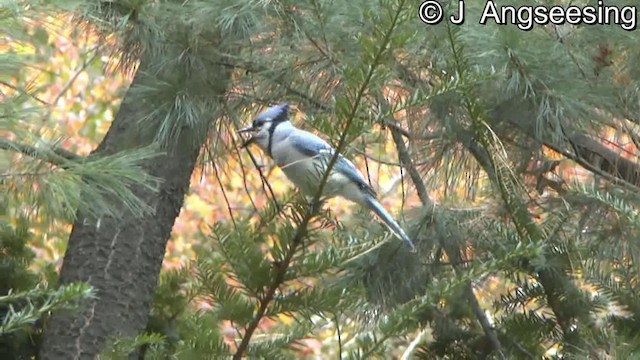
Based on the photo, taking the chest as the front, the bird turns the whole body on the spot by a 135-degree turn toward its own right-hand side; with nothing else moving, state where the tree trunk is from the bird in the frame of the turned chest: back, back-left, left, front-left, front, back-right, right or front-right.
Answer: left

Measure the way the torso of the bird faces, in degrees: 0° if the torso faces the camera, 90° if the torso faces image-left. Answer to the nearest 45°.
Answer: approximately 90°
